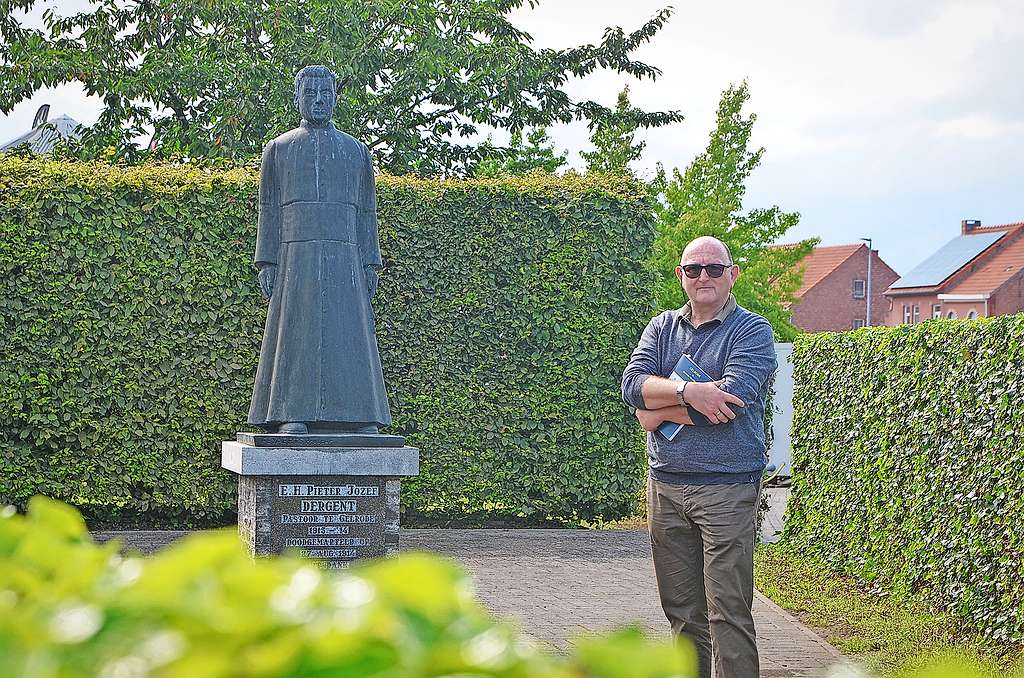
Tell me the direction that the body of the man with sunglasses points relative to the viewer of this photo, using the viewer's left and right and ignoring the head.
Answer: facing the viewer

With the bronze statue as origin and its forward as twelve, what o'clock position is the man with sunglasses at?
The man with sunglasses is roughly at 11 o'clock from the bronze statue.

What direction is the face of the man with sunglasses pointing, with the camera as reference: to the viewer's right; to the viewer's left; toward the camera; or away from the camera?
toward the camera

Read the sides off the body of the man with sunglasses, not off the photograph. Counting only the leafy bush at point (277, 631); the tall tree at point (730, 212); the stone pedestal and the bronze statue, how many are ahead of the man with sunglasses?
1

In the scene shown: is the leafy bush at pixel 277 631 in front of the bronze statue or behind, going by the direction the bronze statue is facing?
in front

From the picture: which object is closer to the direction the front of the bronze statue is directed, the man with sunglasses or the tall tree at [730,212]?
the man with sunglasses

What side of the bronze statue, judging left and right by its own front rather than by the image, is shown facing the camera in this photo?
front

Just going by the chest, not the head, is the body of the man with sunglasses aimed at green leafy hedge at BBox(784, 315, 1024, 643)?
no

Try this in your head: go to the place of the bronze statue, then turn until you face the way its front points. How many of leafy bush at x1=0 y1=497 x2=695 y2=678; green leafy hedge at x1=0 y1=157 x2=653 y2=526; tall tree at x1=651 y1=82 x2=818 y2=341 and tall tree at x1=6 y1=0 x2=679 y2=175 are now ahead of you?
1

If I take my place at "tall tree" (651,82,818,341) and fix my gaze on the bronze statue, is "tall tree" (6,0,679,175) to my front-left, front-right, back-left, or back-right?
front-right

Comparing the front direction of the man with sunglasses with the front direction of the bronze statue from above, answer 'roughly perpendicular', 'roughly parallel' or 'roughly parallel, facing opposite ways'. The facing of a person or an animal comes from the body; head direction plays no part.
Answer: roughly parallel

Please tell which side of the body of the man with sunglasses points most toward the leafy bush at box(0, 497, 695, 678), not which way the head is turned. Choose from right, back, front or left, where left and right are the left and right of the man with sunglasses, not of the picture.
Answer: front

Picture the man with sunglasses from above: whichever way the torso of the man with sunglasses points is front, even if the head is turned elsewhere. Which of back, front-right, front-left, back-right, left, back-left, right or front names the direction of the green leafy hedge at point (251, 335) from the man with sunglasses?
back-right

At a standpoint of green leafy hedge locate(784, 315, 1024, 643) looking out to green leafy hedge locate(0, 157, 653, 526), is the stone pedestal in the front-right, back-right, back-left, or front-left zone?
front-left

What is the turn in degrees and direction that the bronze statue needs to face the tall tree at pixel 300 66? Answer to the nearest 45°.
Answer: approximately 180°

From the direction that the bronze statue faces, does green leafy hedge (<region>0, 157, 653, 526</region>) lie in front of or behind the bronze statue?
behind

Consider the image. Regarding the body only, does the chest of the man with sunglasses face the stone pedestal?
no

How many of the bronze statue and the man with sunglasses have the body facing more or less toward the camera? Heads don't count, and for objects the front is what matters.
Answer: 2
